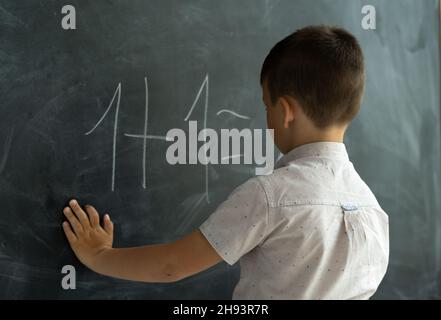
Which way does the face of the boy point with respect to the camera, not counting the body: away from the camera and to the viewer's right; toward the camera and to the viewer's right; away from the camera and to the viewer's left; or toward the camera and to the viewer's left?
away from the camera and to the viewer's left

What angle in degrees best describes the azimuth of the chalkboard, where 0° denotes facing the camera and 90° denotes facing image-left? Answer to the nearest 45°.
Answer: approximately 0°
